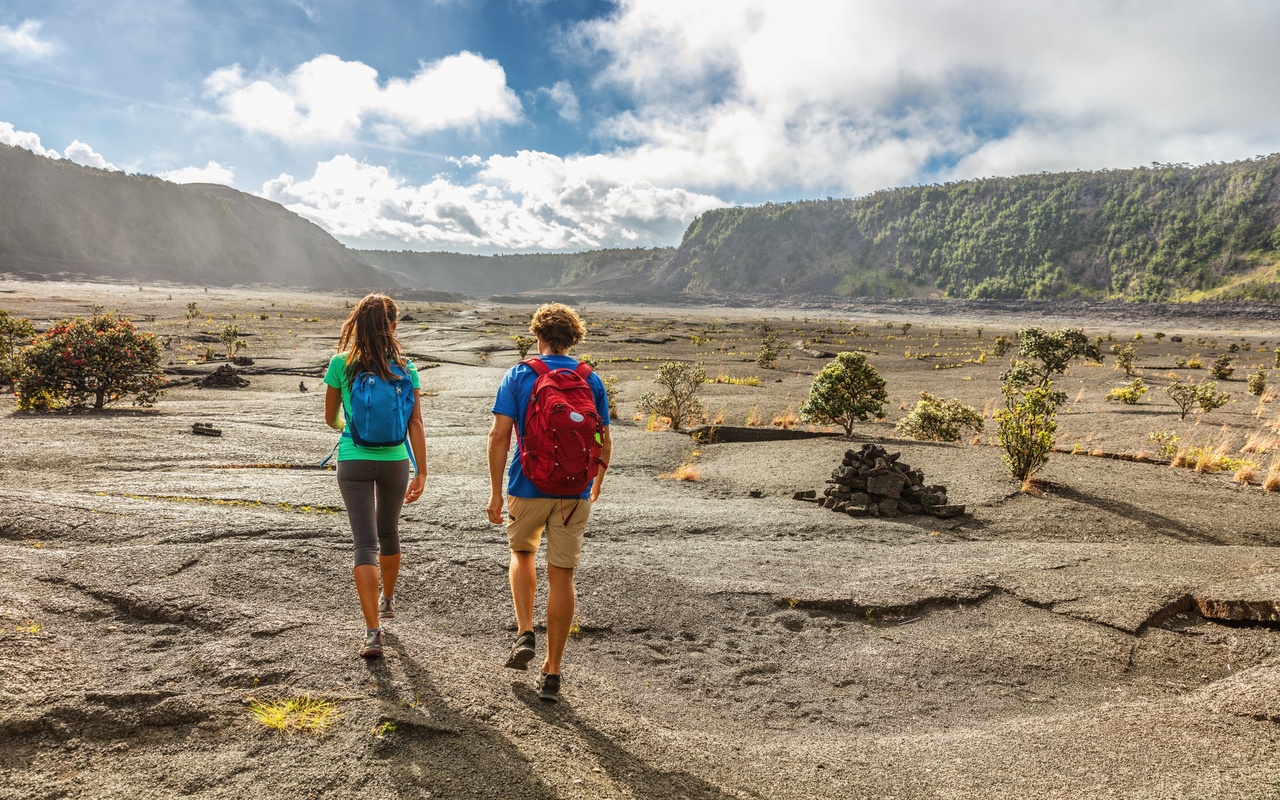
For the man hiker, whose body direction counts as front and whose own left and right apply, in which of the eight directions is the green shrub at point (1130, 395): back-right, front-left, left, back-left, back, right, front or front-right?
front-right

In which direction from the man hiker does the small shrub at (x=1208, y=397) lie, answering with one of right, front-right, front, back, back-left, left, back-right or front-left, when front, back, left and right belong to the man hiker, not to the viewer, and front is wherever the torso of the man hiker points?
front-right

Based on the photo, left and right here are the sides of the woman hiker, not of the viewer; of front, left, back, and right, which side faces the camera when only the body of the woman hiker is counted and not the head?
back

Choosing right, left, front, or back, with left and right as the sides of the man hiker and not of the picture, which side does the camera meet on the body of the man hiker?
back

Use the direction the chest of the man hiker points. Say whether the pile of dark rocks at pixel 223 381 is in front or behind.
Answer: in front

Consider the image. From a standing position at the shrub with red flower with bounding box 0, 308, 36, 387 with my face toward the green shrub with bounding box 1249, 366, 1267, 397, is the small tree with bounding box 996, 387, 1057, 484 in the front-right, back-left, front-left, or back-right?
front-right

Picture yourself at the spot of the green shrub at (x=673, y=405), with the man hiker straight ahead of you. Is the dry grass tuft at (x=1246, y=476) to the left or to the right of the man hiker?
left

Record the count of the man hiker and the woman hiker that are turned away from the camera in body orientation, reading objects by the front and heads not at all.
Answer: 2

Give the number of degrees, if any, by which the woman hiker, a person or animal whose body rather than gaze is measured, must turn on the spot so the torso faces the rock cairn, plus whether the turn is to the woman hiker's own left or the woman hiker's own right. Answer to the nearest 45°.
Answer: approximately 45° to the woman hiker's own right
